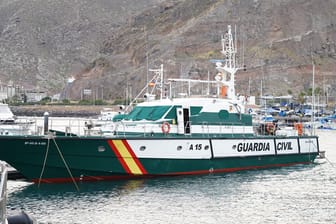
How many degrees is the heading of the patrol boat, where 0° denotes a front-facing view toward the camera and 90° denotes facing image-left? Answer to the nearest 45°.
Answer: approximately 45°

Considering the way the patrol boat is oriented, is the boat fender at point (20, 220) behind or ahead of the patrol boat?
ahead
